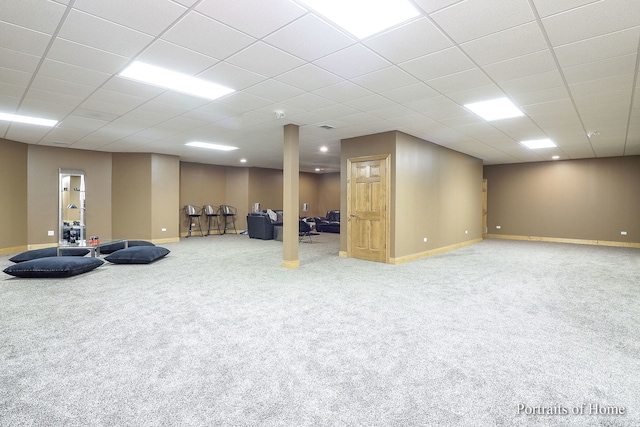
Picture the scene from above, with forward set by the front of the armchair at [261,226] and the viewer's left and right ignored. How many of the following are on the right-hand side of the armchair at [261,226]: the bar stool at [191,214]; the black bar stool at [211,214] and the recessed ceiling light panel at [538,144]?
1

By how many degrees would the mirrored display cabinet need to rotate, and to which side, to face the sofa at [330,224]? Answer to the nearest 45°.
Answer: approximately 90° to its left

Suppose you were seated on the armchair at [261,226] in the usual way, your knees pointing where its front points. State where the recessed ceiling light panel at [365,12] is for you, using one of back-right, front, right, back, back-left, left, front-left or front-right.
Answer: back-right

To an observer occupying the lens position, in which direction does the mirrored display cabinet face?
facing the viewer

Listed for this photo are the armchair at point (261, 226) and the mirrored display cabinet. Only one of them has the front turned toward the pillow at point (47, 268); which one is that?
the mirrored display cabinet

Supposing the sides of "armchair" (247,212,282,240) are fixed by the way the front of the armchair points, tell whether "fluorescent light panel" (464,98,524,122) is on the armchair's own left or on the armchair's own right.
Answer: on the armchair's own right

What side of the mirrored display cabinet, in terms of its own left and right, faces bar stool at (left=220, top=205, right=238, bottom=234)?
left

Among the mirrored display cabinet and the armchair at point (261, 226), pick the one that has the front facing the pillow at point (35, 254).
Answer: the mirrored display cabinet

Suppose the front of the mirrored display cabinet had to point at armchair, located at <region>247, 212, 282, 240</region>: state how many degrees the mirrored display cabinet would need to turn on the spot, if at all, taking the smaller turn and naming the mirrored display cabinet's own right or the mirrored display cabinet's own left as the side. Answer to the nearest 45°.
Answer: approximately 90° to the mirrored display cabinet's own left

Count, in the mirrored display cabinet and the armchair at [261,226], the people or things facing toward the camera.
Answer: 1

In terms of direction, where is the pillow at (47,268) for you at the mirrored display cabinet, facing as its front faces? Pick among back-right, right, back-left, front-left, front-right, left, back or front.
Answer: front
